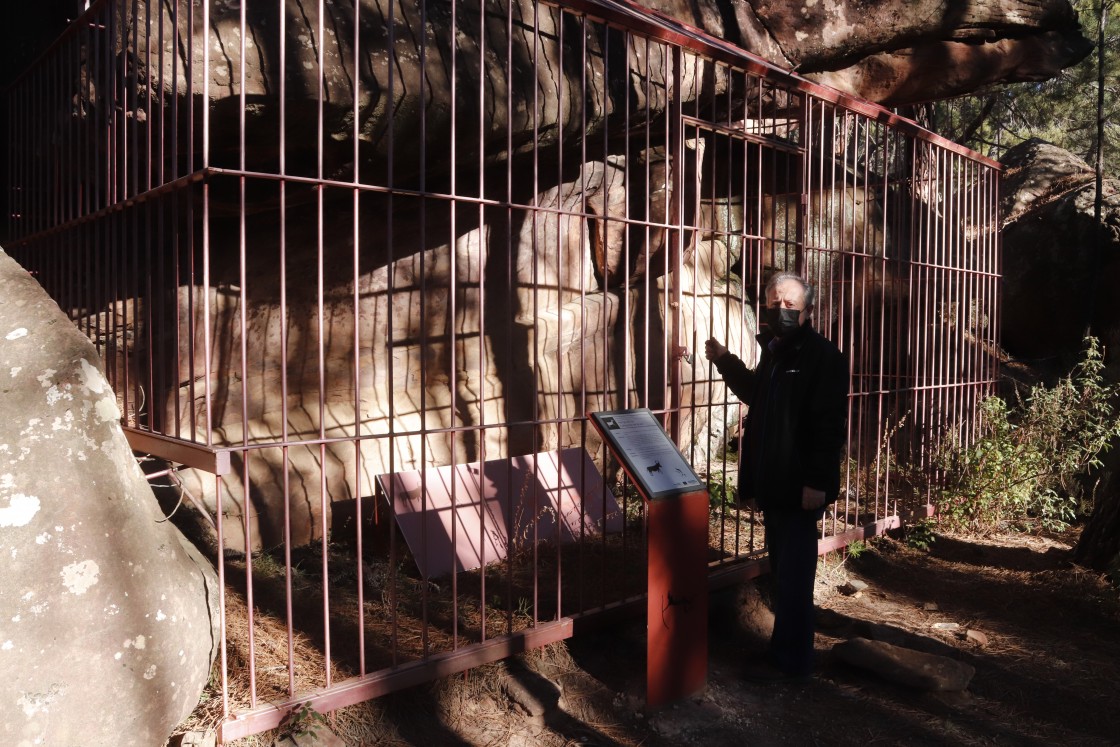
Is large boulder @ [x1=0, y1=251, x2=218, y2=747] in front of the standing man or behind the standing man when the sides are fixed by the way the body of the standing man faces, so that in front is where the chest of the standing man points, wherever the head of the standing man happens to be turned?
in front

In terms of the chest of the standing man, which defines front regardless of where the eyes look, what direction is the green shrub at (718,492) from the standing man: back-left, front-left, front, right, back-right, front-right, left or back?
back-right

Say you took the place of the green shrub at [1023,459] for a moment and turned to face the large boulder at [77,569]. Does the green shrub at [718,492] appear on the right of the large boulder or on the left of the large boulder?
right

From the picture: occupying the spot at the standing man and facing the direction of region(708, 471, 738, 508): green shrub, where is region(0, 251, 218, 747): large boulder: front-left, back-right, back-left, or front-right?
back-left

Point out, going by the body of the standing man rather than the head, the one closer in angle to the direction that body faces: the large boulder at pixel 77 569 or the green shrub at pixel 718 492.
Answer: the large boulder

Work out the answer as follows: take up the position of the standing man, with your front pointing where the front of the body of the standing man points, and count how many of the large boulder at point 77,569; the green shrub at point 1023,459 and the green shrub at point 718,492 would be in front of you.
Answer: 1

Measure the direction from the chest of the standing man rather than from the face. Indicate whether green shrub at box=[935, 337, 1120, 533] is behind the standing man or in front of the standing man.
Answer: behind

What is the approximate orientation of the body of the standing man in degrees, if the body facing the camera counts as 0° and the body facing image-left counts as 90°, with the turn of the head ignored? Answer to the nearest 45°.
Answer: approximately 45°
